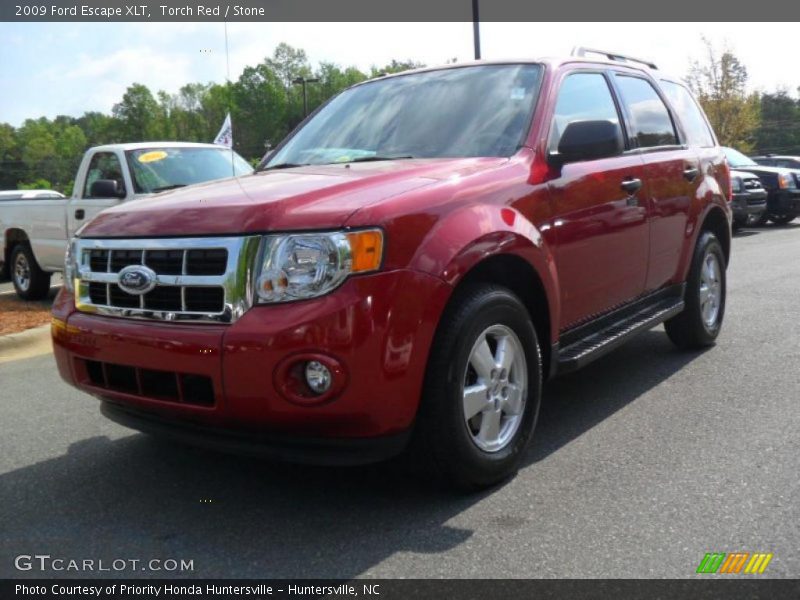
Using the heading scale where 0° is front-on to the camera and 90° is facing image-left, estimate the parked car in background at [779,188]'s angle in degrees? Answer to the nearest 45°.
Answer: approximately 315°

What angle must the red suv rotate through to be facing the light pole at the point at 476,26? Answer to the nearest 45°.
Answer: approximately 135° to its right

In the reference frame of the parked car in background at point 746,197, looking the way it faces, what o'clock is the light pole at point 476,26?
The light pole is roughly at 5 o'clock from the parked car in background.

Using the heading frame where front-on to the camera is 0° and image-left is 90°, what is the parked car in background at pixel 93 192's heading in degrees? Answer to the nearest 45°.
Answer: approximately 315°

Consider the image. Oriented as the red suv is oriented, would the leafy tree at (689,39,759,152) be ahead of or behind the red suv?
behind

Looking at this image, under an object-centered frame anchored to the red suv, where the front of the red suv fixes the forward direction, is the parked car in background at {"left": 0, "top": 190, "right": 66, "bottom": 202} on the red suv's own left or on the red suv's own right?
on the red suv's own right

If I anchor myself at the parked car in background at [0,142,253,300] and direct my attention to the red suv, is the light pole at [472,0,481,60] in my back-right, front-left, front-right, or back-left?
back-left

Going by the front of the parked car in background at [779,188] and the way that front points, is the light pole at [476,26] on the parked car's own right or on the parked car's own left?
on the parked car's own right

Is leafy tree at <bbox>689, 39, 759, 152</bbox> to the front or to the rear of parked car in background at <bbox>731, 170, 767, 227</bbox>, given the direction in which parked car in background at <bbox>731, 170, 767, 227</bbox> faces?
to the rear

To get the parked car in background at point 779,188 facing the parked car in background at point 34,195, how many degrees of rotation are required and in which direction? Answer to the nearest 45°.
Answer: approximately 90° to its right
